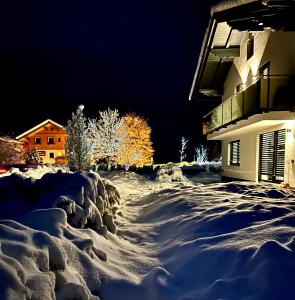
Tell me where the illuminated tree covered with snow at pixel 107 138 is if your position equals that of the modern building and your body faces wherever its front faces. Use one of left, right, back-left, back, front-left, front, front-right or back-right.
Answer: right

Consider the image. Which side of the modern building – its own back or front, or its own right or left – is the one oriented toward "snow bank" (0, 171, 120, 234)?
front

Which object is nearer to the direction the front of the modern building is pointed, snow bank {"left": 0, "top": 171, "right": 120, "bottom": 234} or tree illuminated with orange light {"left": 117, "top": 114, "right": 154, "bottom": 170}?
the snow bank

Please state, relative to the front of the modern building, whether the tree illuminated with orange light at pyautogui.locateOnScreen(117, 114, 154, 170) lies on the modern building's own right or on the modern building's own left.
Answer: on the modern building's own right

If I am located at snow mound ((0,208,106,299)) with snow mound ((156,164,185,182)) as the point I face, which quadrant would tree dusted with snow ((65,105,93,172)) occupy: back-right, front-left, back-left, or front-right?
front-left

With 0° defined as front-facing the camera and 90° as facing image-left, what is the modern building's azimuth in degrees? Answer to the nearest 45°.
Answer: approximately 45°

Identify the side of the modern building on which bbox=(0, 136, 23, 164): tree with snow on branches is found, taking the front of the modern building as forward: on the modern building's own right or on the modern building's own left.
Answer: on the modern building's own right

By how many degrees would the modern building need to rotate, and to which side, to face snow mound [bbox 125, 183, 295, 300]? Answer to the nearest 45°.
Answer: approximately 45° to its left

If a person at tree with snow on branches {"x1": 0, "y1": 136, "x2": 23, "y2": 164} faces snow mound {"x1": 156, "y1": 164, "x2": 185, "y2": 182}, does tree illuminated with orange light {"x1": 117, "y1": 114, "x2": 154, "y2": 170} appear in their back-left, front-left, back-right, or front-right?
front-left
